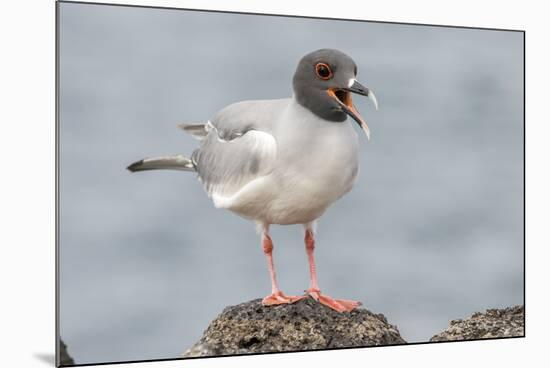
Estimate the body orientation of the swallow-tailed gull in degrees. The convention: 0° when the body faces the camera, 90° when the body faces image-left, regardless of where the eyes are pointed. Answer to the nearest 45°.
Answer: approximately 315°
